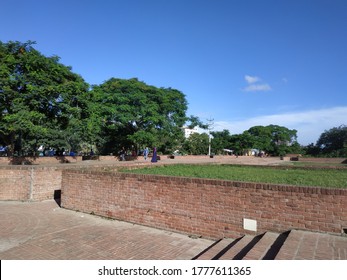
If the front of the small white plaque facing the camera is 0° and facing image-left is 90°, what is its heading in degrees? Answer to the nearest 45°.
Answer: approximately 0°

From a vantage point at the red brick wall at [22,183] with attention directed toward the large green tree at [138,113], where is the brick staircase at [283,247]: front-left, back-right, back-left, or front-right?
back-right

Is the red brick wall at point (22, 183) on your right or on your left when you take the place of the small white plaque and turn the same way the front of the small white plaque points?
on your right

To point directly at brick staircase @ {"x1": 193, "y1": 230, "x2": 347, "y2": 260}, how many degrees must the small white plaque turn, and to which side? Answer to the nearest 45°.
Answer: approximately 45° to its left

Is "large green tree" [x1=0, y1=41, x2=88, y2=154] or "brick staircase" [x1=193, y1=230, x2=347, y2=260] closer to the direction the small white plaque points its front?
the brick staircase

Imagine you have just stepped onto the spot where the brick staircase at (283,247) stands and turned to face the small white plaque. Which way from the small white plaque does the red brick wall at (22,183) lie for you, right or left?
left
